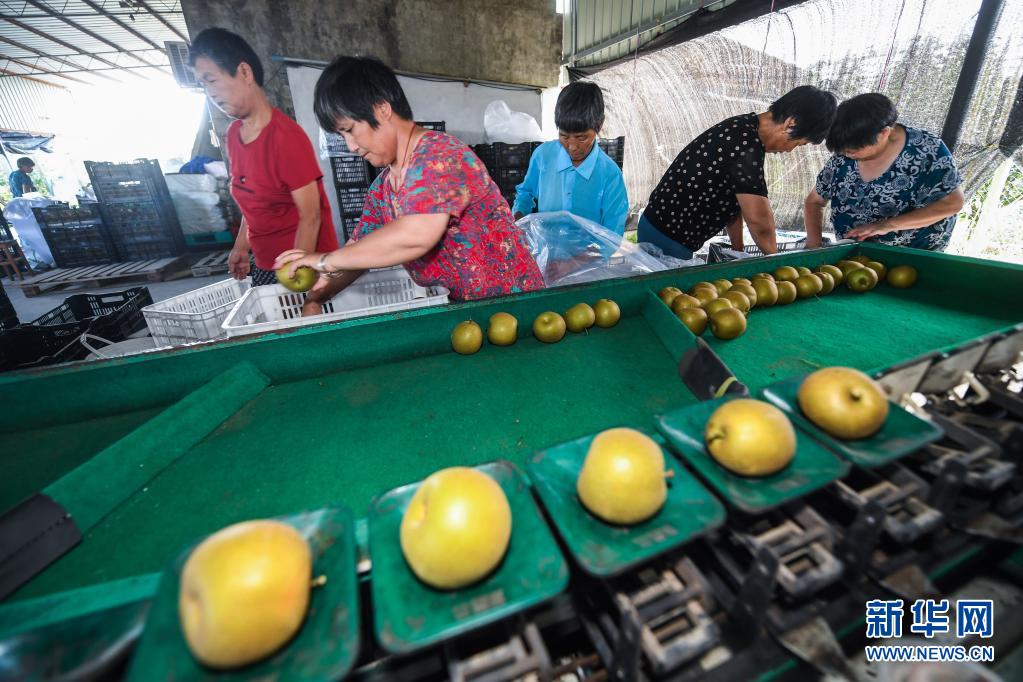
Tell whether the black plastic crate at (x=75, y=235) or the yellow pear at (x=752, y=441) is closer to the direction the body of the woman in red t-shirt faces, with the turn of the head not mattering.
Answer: the yellow pear

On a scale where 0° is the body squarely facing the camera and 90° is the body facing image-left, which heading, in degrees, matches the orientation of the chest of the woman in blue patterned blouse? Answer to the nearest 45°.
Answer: approximately 45°

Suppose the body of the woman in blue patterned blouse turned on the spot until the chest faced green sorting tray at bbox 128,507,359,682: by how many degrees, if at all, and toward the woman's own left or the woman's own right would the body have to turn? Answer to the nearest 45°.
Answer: approximately 45° to the woman's own left

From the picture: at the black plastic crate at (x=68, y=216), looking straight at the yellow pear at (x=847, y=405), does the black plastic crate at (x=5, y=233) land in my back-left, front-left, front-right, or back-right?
back-right

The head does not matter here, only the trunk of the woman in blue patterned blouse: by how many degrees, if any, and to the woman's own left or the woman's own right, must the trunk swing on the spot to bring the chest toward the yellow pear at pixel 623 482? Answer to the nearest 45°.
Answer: approximately 45° to the woman's own left
